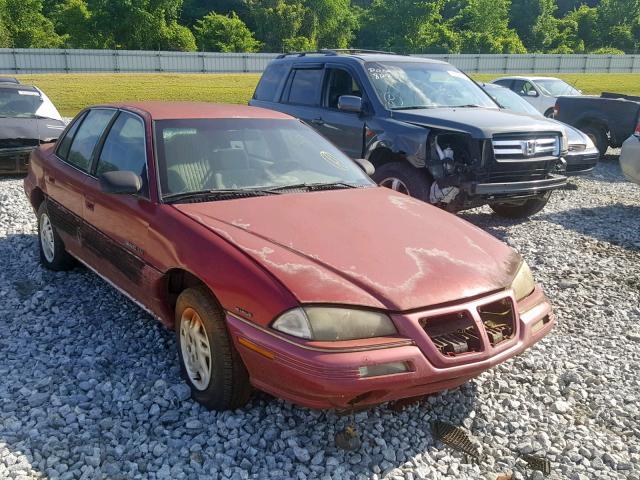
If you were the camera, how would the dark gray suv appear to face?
facing the viewer and to the right of the viewer

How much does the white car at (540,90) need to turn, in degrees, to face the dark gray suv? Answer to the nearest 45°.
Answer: approximately 45° to its right

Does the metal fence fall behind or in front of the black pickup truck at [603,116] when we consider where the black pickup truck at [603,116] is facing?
behind

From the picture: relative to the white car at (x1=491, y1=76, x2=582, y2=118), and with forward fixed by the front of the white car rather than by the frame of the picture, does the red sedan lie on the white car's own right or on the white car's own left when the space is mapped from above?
on the white car's own right

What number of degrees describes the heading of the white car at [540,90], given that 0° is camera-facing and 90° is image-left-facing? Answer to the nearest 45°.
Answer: approximately 315°

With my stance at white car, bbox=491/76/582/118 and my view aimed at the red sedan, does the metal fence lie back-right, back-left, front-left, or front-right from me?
back-right

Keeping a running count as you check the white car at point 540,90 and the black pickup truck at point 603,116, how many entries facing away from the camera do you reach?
0
